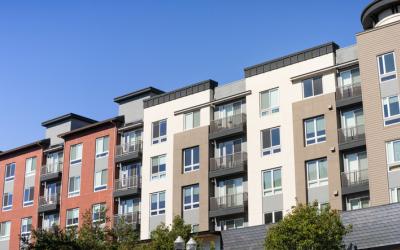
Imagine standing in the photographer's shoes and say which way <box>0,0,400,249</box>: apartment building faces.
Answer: facing the viewer and to the left of the viewer

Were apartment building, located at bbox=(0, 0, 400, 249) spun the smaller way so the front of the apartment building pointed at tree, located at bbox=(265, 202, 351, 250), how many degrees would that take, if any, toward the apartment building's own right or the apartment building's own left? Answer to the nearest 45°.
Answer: approximately 45° to the apartment building's own left
